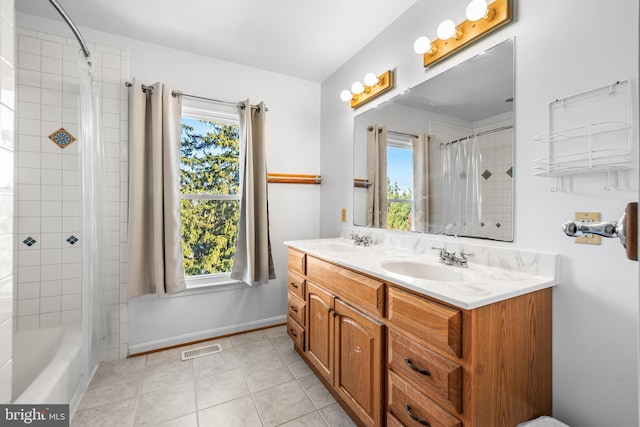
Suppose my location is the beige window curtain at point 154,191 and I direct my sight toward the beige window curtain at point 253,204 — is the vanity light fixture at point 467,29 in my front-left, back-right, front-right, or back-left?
front-right

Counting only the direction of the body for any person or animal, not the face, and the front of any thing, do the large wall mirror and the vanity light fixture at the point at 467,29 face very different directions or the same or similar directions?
same or similar directions

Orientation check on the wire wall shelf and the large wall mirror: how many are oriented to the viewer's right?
0

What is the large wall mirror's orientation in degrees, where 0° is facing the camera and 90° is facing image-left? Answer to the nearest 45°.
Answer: approximately 45°

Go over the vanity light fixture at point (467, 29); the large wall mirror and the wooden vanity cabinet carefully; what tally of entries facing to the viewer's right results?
0

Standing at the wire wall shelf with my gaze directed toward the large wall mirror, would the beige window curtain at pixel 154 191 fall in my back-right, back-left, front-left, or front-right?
front-left

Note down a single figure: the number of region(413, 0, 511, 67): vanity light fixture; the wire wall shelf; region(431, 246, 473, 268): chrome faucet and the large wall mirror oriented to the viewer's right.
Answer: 0

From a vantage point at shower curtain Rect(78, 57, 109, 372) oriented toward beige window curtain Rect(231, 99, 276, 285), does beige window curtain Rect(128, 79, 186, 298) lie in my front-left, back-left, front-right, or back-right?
front-left

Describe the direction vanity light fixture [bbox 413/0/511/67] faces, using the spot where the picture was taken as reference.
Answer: facing the viewer and to the left of the viewer

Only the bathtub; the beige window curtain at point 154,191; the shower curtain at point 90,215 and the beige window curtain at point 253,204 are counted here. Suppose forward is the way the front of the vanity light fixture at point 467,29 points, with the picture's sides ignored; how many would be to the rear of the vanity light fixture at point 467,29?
0

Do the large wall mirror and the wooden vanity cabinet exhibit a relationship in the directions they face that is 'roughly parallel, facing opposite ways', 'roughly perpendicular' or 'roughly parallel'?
roughly parallel

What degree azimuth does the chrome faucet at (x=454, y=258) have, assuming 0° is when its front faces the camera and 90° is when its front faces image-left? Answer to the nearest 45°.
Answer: approximately 45°

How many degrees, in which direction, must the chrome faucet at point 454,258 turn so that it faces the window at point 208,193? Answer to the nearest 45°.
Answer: approximately 45° to its right

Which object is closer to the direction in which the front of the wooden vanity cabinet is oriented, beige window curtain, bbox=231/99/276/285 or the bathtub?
the bathtub

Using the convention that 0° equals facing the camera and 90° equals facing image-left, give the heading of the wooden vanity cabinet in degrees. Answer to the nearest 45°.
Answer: approximately 45°

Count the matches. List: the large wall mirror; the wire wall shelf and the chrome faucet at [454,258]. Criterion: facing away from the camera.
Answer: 0

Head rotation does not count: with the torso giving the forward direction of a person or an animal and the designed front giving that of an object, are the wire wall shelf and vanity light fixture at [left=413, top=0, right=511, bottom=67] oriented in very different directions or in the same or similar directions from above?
same or similar directions
